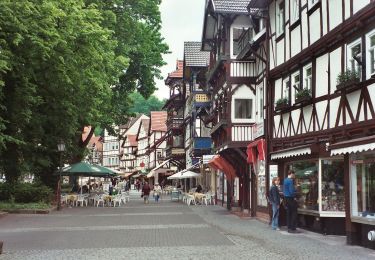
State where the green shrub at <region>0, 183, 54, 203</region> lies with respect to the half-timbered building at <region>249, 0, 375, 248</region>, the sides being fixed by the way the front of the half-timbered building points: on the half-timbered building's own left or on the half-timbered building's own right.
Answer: on the half-timbered building's own right

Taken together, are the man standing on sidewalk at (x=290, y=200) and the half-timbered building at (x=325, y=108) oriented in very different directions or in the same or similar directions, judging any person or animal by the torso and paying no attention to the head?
very different directions

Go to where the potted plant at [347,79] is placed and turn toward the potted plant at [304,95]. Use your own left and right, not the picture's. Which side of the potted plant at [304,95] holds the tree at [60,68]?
left
